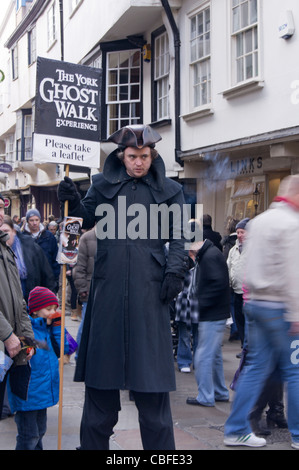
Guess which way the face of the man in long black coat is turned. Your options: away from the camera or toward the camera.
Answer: toward the camera

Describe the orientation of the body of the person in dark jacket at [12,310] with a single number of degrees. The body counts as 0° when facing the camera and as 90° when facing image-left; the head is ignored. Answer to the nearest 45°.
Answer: approximately 270°

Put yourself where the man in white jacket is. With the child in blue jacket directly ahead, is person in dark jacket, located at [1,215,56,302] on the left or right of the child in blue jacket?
right

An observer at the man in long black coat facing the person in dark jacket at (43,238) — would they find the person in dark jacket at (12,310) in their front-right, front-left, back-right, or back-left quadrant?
front-left

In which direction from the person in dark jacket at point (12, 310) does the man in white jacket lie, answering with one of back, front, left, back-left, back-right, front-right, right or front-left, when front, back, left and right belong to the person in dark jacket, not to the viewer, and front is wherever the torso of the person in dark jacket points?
front

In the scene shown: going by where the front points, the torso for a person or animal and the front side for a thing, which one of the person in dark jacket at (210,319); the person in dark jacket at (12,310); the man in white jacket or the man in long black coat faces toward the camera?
the man in long black coat

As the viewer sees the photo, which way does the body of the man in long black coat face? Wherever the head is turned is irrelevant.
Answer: toward the camera

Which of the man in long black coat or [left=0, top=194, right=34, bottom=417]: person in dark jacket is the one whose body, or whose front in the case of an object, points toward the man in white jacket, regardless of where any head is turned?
the person in dark jacket
